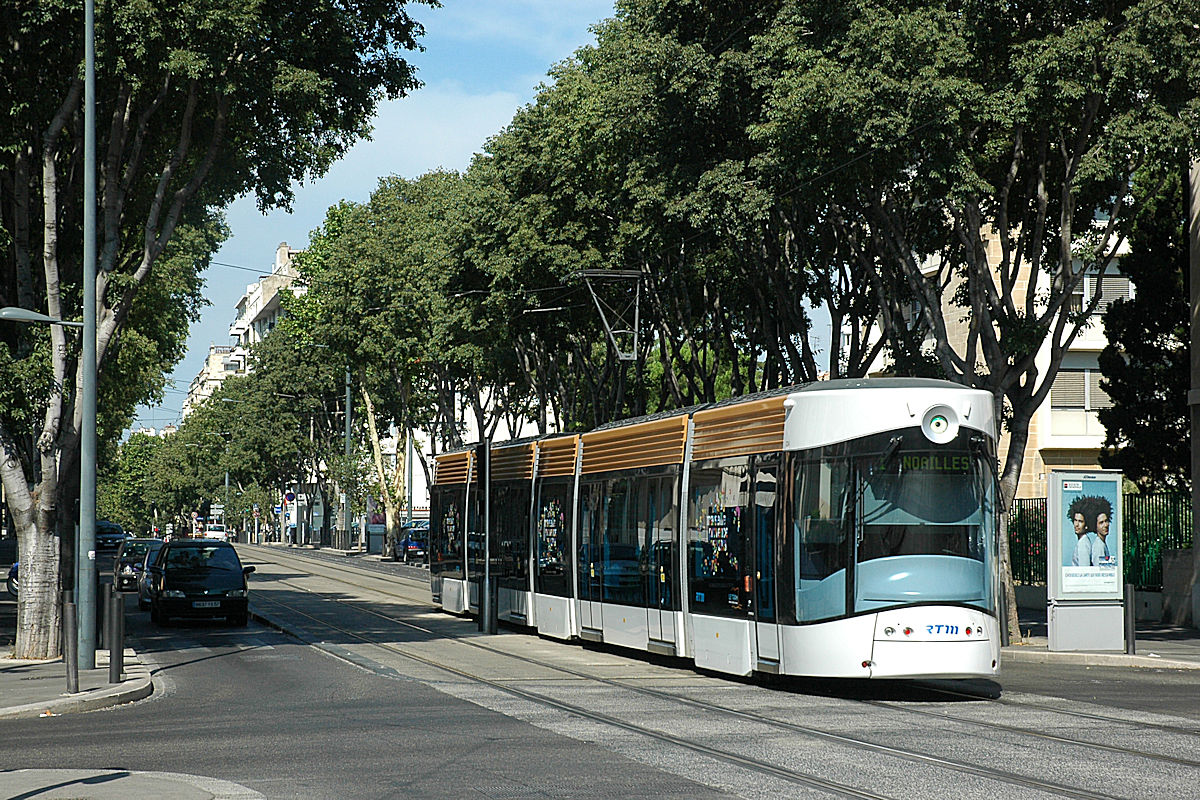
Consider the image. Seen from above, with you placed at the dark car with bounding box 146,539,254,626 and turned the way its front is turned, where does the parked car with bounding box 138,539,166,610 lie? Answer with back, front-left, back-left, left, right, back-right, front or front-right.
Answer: back

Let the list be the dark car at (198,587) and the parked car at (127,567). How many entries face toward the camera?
2

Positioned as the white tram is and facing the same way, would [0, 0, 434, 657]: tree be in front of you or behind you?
behind

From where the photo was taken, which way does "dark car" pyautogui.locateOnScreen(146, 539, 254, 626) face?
toward the camera

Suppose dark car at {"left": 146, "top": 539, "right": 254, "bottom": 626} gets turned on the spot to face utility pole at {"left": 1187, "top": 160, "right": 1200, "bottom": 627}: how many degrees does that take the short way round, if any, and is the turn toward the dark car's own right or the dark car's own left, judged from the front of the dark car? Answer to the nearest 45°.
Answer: approximately 90° to the dark car's own left

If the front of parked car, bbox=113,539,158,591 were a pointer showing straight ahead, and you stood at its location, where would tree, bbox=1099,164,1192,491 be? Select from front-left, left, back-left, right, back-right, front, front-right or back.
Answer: front-left

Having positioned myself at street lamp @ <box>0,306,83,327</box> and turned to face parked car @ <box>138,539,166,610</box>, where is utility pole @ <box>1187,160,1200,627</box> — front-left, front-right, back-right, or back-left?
front-right

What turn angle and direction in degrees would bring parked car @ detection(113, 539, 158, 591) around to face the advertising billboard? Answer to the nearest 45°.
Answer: approximately 45° to its left

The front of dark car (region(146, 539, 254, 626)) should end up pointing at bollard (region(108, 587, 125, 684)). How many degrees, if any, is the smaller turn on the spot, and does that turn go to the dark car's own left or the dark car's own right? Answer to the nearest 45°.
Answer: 0° — it already faces it

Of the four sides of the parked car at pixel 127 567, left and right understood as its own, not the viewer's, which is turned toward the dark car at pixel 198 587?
front

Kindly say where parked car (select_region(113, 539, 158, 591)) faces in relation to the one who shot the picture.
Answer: facing the viewer

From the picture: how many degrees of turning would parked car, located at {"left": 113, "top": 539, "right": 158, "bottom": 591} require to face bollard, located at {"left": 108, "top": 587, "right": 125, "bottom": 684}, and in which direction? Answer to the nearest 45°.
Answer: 0° — it already faces it

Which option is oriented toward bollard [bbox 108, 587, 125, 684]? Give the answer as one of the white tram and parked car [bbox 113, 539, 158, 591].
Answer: the parked car

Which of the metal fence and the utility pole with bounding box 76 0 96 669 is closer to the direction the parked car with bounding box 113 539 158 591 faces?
the utility pole

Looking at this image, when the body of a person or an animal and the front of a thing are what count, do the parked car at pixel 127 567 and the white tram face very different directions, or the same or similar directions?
same or similar directions

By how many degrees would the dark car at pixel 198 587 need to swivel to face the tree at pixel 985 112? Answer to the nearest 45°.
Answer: approximately 45° to its left

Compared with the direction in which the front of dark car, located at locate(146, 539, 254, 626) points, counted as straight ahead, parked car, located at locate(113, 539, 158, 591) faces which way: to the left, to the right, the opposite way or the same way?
the same way

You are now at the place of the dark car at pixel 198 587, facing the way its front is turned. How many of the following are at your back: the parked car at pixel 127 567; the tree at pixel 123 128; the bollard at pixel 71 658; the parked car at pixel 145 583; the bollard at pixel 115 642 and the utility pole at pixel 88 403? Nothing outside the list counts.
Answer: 2
